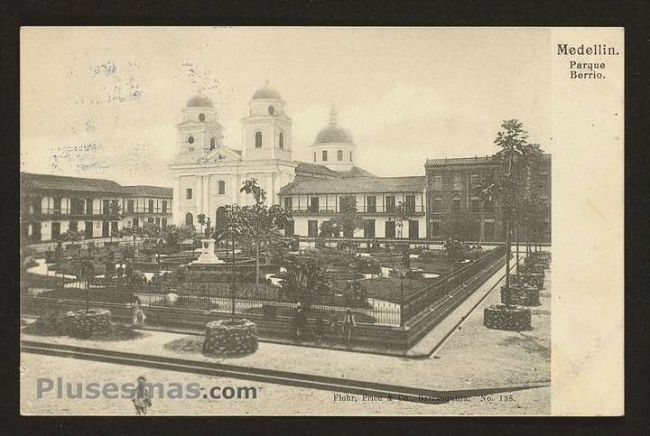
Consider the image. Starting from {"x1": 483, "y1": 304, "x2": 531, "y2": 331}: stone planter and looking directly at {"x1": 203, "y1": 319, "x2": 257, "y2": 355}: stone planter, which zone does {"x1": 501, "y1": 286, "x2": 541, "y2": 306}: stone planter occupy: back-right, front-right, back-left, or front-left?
back-right

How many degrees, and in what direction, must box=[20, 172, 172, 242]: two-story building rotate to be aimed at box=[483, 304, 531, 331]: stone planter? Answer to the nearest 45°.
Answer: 0° — it already faces it

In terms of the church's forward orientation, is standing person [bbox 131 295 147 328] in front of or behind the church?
in front

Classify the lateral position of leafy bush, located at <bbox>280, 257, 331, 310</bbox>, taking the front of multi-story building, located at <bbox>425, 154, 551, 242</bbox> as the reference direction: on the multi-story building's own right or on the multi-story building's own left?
on the multi-story building's own right

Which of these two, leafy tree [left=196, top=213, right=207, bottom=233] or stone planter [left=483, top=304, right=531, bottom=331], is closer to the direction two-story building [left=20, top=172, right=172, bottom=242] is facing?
the stone planter
